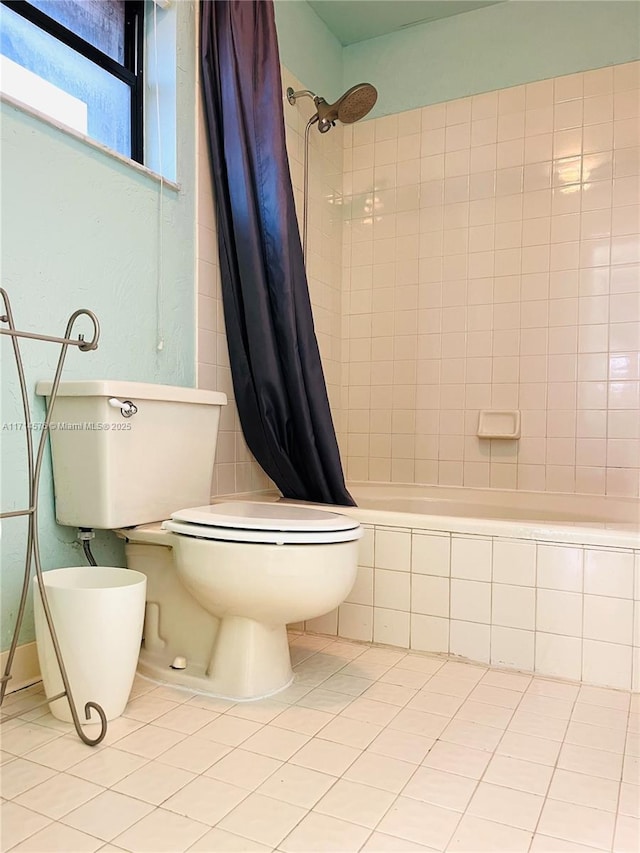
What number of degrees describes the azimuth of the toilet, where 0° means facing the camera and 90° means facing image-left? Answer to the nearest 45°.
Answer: approximately 315°

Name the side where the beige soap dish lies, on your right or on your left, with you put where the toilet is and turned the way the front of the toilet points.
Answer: on your left
